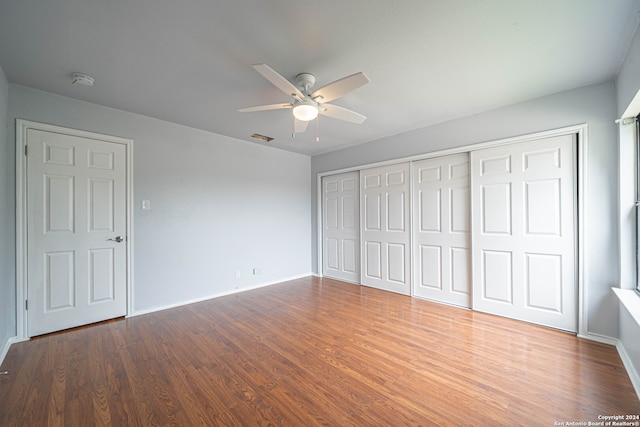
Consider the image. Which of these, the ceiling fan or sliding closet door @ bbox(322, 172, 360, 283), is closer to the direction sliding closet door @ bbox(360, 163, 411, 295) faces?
the ceiling fan

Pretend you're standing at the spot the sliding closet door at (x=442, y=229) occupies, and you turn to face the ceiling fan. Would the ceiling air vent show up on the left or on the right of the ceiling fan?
right

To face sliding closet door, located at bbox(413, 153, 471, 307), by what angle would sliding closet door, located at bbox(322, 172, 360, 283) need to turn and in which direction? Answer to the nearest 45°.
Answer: approximately 90° to its left

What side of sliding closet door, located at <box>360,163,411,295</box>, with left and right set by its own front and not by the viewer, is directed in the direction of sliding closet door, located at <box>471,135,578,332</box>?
left

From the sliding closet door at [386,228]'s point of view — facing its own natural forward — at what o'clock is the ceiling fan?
The ceiling fan is roughly at 11 o'clock from the sliding closet door.

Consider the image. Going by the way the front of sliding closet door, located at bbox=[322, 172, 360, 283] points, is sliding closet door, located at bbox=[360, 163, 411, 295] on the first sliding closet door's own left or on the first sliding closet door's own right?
on the first sliding closet door's own left

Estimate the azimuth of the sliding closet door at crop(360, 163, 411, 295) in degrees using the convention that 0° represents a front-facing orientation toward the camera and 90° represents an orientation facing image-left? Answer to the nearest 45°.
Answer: approximately 45°

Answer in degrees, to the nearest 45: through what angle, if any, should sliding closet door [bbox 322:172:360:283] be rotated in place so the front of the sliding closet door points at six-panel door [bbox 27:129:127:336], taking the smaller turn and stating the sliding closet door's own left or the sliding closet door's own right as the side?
0° — it already faces it

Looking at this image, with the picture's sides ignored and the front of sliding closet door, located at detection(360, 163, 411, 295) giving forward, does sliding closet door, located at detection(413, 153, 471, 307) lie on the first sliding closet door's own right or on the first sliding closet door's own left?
on the first sliding closet door's own left

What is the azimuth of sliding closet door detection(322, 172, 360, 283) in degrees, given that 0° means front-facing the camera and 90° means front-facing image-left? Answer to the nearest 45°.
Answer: approximately 45°

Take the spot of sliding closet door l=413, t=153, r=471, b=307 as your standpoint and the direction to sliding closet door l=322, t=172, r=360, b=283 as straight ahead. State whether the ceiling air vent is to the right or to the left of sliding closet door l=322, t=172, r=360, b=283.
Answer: left
